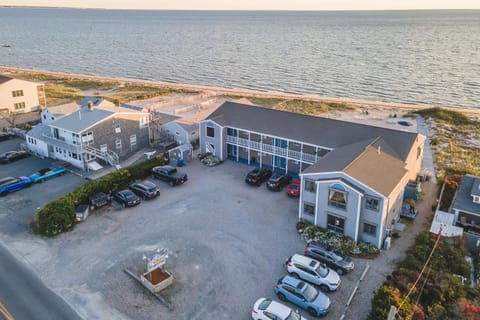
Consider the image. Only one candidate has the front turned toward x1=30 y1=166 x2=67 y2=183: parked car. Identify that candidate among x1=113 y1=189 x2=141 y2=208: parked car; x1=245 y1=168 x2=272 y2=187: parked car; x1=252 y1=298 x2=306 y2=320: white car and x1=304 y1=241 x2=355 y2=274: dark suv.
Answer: x1=113 y1=189 x2=141 y2=208: parked car

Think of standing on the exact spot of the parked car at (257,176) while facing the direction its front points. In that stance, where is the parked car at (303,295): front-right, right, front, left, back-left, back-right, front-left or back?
back-right

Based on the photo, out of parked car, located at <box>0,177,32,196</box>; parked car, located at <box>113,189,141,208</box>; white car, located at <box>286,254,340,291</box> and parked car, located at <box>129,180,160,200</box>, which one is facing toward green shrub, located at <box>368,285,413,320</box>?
the white car

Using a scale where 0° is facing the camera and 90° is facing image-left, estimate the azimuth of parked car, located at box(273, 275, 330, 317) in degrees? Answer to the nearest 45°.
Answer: approximately 315°

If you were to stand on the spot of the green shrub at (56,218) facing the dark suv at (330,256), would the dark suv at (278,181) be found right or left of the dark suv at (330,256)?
left

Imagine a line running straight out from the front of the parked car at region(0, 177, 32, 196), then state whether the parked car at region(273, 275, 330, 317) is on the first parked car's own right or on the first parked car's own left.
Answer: on the first parked car's own right

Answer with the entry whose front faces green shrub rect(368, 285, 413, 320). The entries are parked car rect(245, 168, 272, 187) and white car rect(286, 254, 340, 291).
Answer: the white car

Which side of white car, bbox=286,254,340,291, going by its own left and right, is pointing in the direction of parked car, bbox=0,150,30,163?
back

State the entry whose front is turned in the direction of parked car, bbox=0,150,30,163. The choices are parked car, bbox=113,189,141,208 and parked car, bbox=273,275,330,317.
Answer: parked car, bbox=113,189,141,208

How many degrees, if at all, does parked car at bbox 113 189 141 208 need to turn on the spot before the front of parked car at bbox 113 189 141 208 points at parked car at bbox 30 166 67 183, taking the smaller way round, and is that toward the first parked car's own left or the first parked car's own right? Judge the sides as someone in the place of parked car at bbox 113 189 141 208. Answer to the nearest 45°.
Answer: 0° — it already faces it

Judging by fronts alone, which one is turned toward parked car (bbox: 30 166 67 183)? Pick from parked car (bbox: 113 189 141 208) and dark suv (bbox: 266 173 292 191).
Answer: parked car (bbox: 113 189 141 208)

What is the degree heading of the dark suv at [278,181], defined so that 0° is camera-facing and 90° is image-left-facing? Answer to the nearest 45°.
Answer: approximately 225°

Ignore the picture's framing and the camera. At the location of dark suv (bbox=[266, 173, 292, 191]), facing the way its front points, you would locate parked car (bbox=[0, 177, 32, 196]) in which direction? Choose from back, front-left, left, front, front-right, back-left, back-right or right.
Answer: back-left
